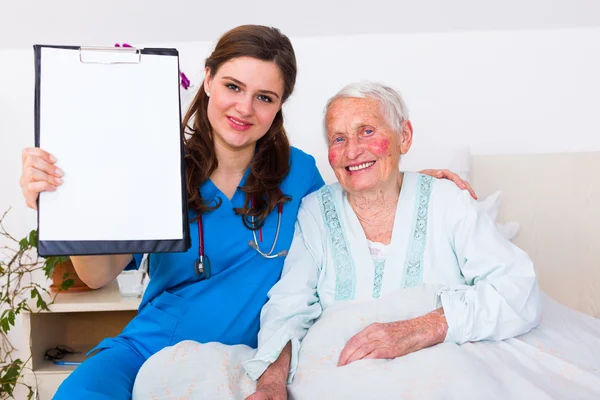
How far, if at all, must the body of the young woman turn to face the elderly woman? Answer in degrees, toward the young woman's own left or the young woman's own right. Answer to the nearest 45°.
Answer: approximately 90° to the young woman's own left

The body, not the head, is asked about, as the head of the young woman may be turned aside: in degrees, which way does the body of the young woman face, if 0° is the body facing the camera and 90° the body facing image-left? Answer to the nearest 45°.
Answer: approximately 0°

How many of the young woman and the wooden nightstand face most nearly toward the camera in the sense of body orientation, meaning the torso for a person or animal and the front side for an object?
2

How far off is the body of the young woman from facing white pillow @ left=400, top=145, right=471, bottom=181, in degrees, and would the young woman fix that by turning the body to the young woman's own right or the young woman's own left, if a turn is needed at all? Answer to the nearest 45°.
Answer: approximately 135° to the young woman's own left

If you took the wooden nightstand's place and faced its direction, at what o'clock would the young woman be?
The young woman is roughly at 11 o'clock from the wooden nightstand.

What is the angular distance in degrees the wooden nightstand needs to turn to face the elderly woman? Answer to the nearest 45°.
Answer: approximately 45° to its left

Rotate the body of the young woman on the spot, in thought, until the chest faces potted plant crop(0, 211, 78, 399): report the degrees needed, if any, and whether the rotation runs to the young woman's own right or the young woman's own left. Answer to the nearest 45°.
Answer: approximately 135° to the young woman's own right
